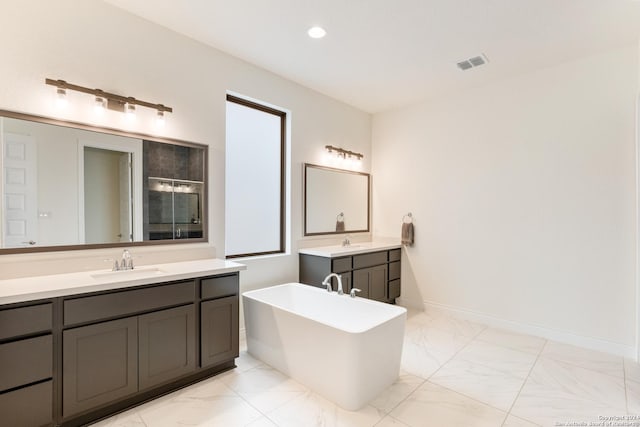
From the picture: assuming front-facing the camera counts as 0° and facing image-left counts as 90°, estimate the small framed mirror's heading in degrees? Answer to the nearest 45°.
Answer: approximately 315°

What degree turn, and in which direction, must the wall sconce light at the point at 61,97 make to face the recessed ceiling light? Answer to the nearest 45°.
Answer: approximately 45° to its left

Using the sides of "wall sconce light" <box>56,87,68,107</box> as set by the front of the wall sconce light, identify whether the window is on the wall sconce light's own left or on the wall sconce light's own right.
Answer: on the wall sconce light's own left

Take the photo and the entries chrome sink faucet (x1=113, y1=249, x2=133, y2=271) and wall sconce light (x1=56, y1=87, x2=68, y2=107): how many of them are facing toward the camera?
2

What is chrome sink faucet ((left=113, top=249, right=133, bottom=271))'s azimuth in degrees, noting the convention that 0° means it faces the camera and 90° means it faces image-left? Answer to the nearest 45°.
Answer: approximately 0°

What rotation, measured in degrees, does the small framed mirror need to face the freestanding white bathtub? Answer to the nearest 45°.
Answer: approximately 45° to its right

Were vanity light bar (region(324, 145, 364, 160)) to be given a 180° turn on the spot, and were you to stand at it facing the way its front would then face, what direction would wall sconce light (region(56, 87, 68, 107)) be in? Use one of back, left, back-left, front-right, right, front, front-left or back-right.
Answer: left

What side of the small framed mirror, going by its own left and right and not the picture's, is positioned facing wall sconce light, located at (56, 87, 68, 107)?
right

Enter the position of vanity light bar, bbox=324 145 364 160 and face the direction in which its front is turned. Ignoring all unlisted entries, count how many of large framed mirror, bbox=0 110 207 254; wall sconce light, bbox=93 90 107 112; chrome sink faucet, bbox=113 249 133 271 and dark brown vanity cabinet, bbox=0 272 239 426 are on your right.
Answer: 4

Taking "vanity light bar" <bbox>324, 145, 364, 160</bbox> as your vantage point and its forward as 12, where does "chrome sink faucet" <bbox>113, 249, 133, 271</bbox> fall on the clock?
The chrome sink faucet is roughly at 3 o'clock from the vanity light bar.

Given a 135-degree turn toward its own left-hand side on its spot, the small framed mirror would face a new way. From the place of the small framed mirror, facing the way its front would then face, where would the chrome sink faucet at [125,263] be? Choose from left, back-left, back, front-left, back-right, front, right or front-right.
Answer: back-left
